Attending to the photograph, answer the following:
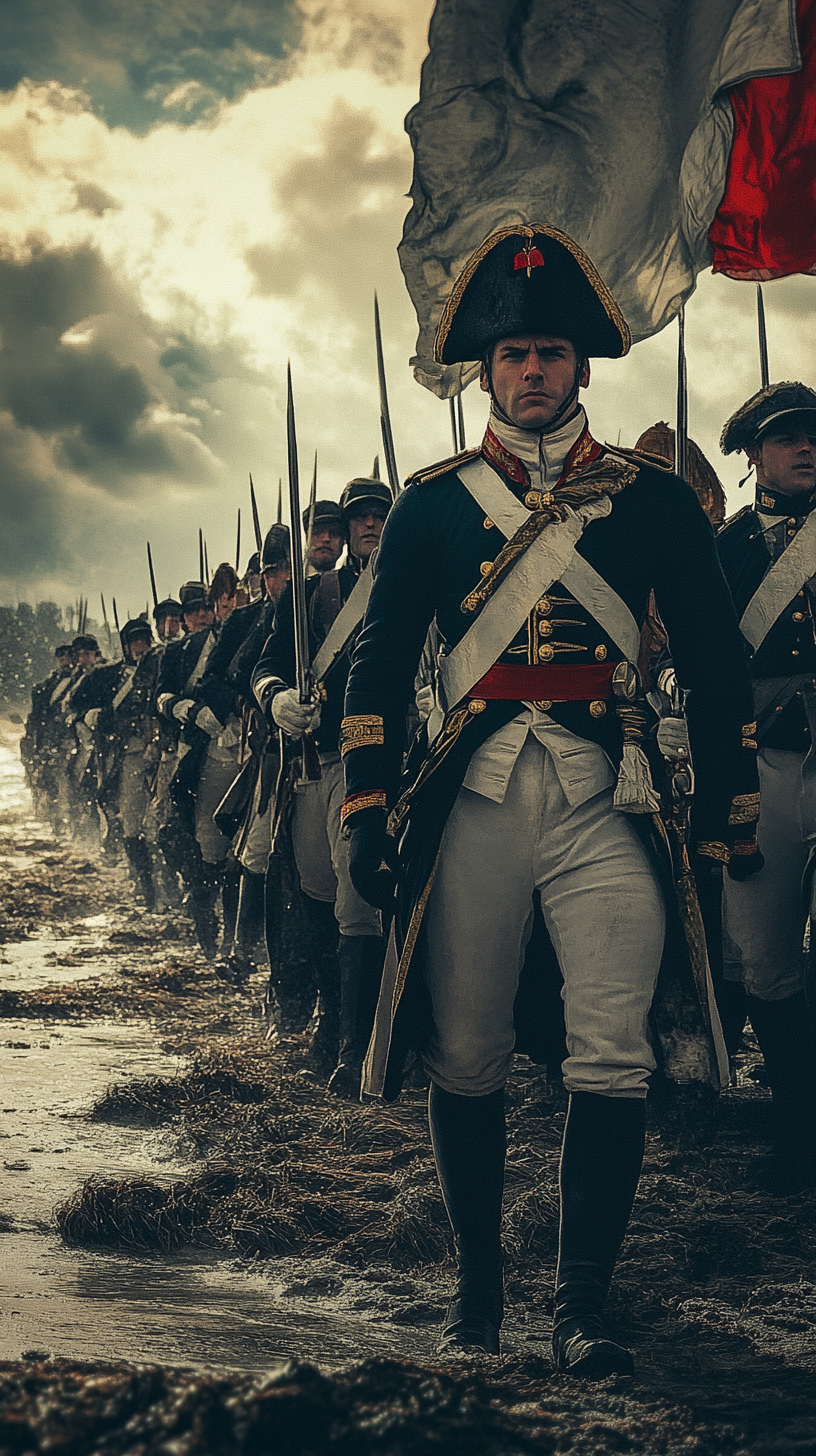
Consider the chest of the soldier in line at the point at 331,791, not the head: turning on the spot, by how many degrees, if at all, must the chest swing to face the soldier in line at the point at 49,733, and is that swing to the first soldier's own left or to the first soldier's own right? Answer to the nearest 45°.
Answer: approximately 180°

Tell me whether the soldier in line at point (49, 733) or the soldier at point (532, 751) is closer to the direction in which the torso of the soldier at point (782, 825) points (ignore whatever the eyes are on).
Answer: the soldier

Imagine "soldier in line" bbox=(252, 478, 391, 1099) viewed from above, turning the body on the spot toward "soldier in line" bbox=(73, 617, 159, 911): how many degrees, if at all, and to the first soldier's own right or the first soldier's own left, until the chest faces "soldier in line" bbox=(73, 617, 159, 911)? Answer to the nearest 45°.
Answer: approximately 180°

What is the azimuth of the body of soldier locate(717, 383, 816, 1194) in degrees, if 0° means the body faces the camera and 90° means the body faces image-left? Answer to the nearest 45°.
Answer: approximately 0°

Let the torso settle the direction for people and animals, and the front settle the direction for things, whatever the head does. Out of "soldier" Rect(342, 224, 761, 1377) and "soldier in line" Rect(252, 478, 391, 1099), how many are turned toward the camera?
2

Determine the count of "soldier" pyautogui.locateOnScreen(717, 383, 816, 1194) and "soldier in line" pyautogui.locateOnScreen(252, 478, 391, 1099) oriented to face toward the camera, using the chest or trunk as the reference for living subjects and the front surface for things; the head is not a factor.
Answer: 2

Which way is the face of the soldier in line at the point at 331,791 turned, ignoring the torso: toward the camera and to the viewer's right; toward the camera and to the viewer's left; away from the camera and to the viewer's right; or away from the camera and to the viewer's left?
toward the camera and to the viewer's right

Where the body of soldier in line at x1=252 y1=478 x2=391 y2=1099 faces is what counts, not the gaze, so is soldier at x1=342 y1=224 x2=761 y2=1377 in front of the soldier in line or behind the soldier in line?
in front

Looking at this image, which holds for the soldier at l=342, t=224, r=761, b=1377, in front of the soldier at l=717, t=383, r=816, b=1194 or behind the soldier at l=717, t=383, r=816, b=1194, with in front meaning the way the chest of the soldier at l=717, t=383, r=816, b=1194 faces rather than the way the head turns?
in front

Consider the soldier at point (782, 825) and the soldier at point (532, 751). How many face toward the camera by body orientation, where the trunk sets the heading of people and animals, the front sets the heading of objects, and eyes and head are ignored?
2
